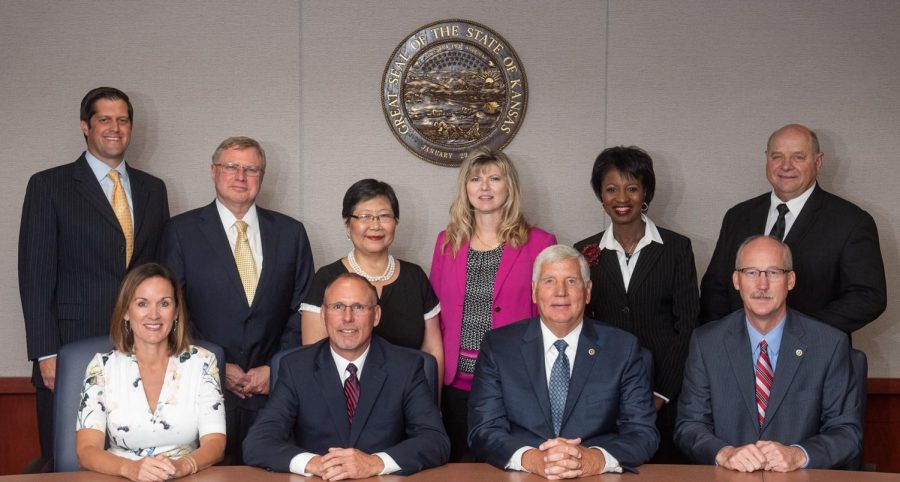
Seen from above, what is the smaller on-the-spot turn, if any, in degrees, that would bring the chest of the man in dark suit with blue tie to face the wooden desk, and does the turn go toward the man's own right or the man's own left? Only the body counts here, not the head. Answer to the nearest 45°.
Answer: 0° — they already face it

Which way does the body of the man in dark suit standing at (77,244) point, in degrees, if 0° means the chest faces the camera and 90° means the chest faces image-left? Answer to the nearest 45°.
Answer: approximately 315°

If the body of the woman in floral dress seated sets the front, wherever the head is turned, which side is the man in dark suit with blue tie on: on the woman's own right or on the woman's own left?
on the woman's own left

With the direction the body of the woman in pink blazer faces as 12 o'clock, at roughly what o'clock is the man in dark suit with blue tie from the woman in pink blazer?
The man in dark suit with blue tie is roughly at 11 o'clock from the woman in pink blazer.

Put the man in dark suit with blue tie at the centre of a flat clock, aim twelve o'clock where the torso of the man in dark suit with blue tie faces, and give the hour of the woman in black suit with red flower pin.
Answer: The woman in black suit with red flower pin is roughly at 7 o'clock from the man in dark suit with blue tie.

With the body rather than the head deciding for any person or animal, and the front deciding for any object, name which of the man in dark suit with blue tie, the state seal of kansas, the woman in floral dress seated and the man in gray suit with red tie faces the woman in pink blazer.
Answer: the state seal of kansas

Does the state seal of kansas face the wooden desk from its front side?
yes

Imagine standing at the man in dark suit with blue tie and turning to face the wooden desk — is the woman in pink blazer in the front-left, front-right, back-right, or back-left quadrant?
back-right
